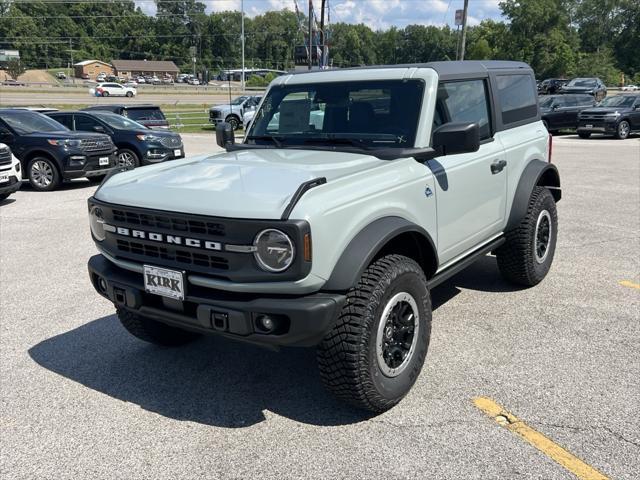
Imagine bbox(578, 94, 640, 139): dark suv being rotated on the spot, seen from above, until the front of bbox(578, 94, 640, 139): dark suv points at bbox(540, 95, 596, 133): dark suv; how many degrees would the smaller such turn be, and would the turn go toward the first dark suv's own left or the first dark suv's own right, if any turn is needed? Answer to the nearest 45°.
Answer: approximately 90° to the first dark suv's own right

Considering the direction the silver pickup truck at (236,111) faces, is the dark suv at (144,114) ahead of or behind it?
ahead

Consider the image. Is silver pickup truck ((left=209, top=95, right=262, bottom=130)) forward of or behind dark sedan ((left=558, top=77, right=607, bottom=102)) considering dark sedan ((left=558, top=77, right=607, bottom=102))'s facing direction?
forward

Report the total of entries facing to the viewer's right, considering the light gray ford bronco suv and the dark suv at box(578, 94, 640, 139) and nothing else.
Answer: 0

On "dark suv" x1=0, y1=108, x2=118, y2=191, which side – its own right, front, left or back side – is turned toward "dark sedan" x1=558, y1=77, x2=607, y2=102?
left

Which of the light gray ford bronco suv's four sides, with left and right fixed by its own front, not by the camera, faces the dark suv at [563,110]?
back

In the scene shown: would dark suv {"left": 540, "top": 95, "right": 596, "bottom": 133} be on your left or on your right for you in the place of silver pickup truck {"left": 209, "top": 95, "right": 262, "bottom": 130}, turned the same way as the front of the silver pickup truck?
on your left

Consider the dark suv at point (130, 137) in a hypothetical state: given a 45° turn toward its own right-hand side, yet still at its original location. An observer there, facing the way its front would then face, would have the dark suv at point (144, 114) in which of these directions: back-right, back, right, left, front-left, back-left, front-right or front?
back

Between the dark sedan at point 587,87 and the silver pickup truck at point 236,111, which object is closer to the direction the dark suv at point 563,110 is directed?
the silver pickup truck

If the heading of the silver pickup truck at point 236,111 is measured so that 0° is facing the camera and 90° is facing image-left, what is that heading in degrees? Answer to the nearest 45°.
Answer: approximately 45°

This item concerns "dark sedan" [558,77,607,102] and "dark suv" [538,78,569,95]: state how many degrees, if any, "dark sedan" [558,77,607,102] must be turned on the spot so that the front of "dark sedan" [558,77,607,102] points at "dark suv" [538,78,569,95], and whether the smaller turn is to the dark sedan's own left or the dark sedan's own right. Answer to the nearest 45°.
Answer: approximately 135° to the dark sedan's own right
